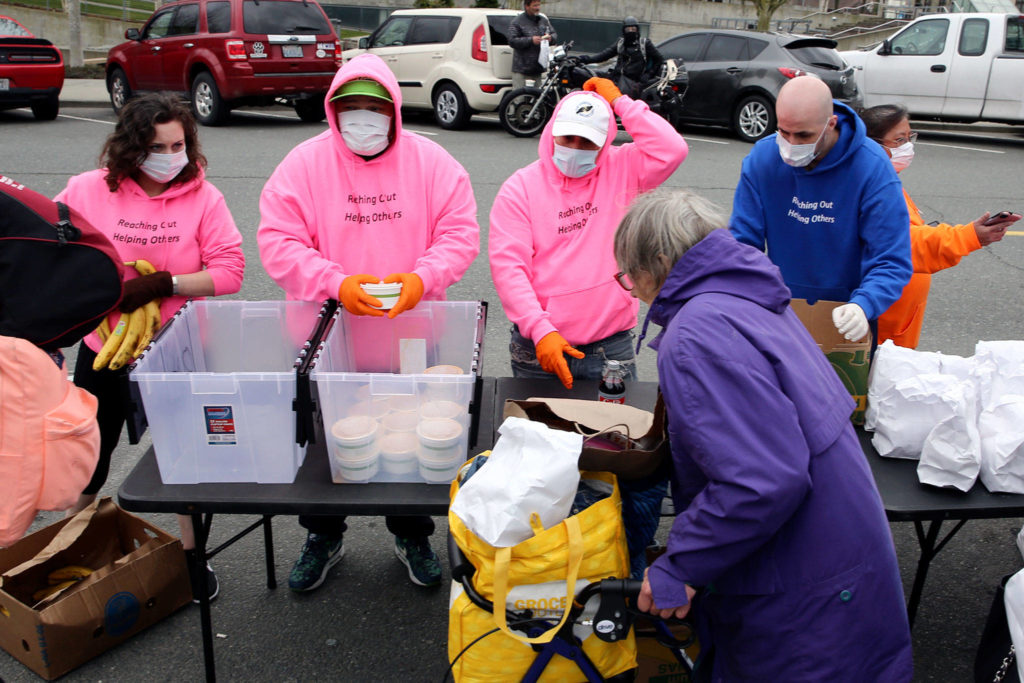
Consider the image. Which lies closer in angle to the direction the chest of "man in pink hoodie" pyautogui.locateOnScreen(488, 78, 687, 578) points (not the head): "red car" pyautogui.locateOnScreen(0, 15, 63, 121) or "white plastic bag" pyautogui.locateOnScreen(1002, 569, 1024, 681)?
the white plastic bag

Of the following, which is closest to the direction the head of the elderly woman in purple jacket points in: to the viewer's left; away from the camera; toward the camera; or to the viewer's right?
to the viewer's left

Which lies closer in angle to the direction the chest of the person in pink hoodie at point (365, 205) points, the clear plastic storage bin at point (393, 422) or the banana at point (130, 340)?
the clear plastic storage bin

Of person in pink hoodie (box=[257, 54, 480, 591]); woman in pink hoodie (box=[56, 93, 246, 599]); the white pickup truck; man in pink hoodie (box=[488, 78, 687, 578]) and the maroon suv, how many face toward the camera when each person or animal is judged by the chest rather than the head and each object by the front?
3

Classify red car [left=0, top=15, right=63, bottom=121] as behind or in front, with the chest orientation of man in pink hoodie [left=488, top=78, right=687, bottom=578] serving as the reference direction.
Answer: behind

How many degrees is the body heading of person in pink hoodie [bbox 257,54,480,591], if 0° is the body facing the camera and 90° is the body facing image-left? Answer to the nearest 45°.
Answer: approximately 0°

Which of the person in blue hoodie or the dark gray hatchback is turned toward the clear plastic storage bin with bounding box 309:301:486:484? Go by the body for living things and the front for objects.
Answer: the person in blue hoodie

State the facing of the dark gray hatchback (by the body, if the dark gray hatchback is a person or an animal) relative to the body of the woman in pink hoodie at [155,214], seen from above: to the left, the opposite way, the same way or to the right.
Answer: the opposite way

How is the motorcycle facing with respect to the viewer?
to the viewer's left

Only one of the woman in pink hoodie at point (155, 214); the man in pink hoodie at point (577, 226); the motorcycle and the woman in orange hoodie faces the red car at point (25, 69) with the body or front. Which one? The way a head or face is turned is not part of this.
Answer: the motorcycle

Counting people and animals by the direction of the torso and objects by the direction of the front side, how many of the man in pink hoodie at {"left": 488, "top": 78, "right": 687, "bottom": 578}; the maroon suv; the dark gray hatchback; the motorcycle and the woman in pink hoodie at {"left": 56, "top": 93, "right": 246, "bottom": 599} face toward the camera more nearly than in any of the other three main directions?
2

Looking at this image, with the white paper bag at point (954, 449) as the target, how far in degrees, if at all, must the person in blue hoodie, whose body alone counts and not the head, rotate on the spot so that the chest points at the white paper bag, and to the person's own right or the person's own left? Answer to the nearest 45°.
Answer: approximately 90° to the person's own left

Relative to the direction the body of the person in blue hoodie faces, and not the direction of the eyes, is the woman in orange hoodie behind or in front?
behind

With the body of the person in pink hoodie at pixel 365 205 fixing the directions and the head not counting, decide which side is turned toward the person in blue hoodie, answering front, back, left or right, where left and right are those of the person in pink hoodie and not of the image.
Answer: left
